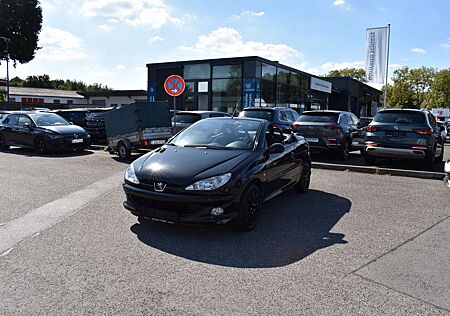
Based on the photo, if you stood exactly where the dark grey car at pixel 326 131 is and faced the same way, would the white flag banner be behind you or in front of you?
in front

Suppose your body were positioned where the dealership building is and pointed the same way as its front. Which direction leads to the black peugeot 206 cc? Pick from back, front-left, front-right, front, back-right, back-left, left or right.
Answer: front-right

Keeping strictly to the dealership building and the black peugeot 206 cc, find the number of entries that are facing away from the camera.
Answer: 0

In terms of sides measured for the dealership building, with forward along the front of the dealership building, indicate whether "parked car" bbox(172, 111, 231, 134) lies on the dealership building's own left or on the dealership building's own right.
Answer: on the dealership building's own right

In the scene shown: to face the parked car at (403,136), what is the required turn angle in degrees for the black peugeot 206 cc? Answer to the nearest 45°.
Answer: approximately 180°

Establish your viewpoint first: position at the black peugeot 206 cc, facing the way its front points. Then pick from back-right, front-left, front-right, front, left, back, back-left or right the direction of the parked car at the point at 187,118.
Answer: back-right

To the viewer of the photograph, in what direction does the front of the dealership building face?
facing the viewer and to the right of the viewer

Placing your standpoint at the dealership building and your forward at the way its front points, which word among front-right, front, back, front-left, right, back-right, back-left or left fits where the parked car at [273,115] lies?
front-right

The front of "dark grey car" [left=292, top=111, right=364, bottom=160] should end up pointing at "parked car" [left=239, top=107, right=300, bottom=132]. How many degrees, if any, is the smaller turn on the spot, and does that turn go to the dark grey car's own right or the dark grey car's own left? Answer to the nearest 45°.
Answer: approximately 90° to the dark grey car's own left

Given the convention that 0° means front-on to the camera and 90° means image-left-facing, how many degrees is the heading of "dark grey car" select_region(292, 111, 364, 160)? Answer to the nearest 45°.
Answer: approximately 225°

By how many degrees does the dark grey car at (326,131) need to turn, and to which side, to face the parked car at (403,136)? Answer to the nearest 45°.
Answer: approximately 90° to its right

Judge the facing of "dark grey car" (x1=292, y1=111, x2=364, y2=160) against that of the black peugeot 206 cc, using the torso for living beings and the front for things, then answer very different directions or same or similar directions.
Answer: very different directions

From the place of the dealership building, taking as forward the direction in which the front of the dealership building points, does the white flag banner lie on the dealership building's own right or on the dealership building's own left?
on the dealership building's own left

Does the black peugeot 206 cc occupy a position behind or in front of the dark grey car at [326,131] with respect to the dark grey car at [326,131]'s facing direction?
behind

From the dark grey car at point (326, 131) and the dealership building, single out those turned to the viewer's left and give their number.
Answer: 0
